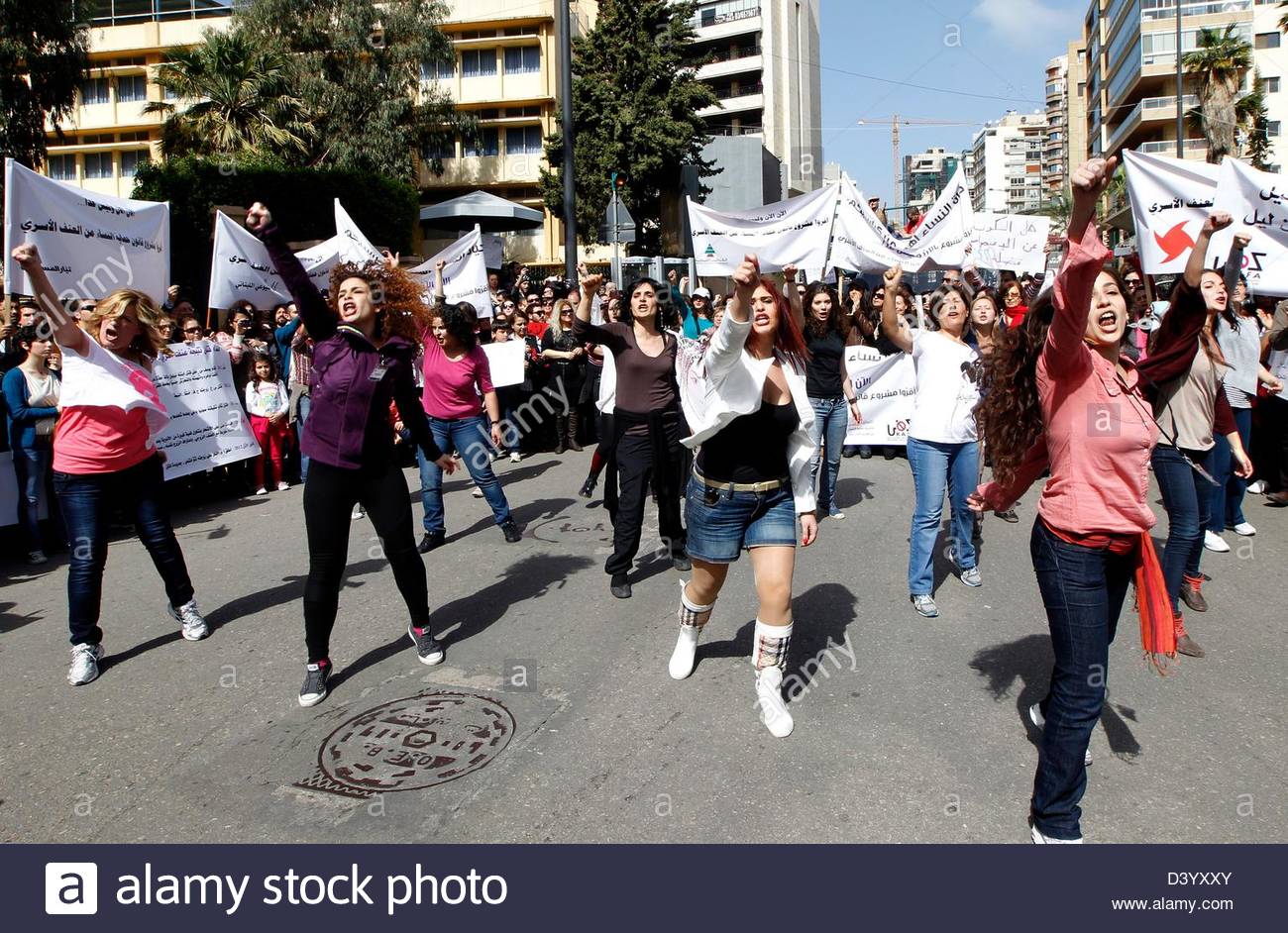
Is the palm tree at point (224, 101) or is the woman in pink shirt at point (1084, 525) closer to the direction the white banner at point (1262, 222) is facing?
the woman in pink shirt

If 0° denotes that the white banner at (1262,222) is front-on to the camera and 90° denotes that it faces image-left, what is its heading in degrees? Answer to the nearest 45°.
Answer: approximately 0°

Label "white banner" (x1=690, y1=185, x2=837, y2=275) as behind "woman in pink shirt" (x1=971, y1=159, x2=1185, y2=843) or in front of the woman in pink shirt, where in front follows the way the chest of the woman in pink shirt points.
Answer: behind

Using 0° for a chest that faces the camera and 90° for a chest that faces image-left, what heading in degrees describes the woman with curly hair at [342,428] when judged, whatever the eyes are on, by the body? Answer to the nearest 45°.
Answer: approximately 0°

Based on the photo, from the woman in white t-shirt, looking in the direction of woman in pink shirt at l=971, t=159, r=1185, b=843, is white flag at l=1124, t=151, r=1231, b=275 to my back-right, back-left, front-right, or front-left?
back-left

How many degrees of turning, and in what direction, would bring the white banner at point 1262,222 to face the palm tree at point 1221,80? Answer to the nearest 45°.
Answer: approximately 180°
